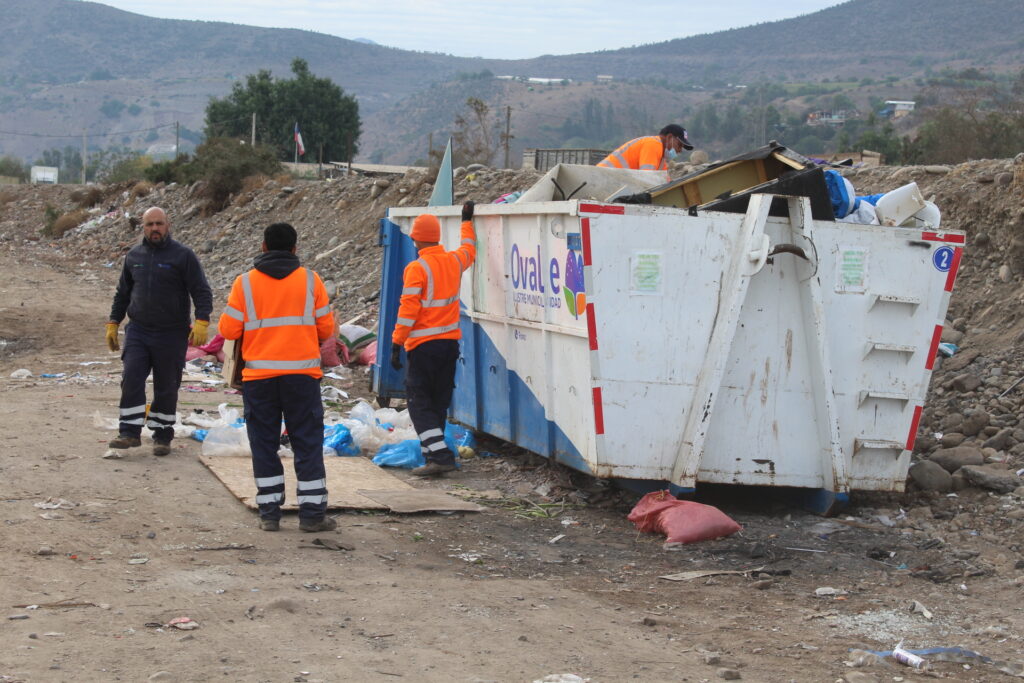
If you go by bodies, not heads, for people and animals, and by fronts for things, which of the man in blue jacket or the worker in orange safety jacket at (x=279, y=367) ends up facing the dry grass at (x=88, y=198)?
the worker in orange safety jacket

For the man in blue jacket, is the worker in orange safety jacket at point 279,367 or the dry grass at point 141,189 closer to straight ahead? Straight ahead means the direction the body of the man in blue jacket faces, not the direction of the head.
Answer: the worker in orange safety jacket

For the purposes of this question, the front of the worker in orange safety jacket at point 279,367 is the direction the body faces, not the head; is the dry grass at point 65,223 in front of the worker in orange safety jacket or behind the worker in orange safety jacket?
in front

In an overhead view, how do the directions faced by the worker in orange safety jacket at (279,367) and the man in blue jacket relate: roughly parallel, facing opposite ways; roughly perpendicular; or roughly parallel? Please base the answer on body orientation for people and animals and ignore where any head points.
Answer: roughly parallel, facing opposite ways

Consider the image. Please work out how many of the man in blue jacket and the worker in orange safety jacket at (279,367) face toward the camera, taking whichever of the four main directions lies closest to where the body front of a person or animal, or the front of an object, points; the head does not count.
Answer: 1

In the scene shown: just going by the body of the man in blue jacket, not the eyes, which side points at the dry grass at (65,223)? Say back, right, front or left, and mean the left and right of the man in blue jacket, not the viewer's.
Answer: back

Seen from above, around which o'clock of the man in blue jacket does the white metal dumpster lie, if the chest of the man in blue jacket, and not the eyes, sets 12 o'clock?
The white metal dumpster is roughly at 10 o'clock from the man in blue jacket.

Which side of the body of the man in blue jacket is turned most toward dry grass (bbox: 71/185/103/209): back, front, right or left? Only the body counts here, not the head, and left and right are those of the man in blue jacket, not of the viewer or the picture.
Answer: back

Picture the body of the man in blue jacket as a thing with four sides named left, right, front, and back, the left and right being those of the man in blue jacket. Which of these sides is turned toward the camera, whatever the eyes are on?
front

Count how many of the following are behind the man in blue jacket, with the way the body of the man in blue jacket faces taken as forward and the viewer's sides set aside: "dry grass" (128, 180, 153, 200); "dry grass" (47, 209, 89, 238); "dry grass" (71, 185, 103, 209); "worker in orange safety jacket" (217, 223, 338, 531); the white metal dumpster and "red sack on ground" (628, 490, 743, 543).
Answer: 3

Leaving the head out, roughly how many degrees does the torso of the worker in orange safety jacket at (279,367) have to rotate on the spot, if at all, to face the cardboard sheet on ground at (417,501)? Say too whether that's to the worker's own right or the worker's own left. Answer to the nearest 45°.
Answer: approximately 45° to the worker's own right

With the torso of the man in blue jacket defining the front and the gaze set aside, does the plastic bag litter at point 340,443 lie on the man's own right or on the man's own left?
on the man's own left

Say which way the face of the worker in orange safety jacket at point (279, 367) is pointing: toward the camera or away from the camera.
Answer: away from the camera

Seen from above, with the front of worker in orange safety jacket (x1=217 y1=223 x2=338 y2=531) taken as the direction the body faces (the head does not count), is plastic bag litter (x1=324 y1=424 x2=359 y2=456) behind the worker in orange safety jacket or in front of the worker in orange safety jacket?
in front

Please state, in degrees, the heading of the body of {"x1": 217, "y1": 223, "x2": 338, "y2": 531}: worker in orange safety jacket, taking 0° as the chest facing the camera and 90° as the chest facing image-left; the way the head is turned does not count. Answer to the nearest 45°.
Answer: approximately 180°

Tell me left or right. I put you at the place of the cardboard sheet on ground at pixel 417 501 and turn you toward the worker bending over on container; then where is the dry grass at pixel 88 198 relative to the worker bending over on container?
left

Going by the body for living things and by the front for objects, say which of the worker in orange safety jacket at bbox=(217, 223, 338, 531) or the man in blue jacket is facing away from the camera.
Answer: the worker in orange safety jacket
